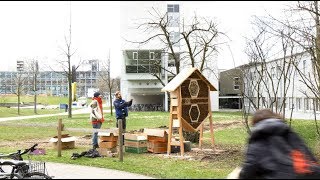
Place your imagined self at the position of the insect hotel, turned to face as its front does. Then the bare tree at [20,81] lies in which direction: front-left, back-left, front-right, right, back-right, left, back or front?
back

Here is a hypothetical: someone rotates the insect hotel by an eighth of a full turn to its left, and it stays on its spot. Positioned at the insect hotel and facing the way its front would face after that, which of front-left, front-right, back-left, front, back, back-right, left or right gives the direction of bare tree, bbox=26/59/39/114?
back-left

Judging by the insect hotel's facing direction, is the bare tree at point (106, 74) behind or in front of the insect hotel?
behind

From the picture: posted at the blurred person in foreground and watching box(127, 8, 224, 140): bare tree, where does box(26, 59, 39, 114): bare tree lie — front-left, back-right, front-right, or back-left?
front-left

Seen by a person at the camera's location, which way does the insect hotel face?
facing the viewer and to the right of the viewer

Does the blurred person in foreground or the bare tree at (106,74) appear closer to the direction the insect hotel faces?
the blurred person in foreground

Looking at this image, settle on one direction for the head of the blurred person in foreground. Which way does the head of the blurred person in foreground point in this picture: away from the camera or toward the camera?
away from the camera

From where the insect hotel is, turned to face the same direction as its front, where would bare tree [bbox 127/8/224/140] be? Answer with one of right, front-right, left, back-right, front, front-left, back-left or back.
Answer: back-left

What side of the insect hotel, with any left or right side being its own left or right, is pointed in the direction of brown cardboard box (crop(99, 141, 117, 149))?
right
